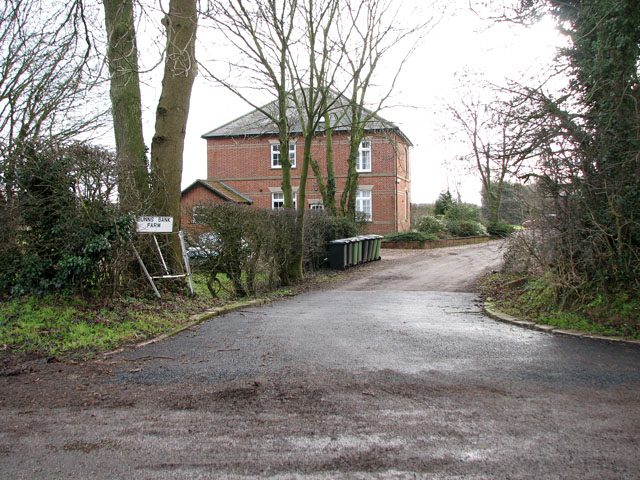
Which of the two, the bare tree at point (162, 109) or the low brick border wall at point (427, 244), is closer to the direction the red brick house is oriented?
the bare tree

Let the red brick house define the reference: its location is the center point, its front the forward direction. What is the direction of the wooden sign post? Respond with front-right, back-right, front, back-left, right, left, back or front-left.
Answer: front

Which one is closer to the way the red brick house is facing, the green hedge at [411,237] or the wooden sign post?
the wooden sign post

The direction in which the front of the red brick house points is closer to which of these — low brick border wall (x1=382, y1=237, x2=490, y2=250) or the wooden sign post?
the wooden sign post

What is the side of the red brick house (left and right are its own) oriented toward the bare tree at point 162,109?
front

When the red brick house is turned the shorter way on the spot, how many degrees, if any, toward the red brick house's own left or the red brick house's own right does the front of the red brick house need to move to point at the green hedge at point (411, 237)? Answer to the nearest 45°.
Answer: approximately 45° to the red brick house's own left

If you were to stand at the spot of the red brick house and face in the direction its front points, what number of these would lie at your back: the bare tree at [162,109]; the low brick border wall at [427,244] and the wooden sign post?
0

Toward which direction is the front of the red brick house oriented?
toward the camera

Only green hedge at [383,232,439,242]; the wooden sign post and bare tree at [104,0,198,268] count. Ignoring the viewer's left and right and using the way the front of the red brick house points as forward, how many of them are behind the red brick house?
0
